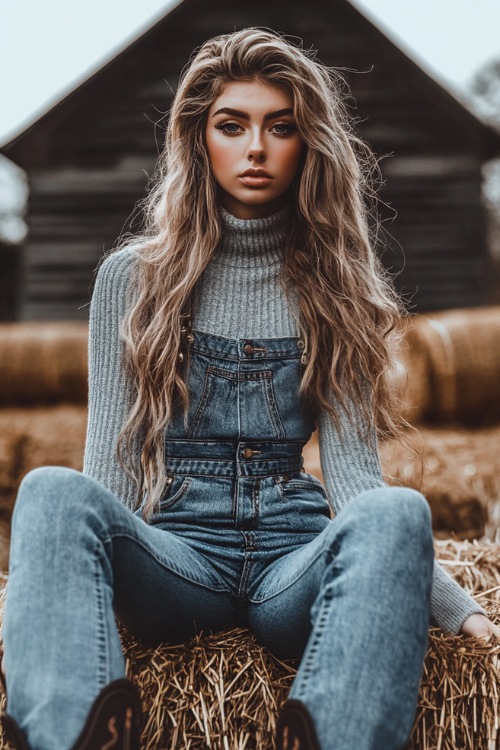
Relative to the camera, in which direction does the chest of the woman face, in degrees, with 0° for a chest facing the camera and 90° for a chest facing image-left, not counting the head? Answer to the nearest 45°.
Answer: approximately 0°

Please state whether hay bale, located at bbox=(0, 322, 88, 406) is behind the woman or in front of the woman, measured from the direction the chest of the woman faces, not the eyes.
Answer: behind

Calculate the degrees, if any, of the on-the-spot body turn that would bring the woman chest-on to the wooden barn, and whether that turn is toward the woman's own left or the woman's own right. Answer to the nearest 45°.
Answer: approximately 180°

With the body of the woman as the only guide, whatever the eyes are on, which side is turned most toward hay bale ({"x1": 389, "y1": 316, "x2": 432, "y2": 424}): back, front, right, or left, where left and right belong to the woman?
back

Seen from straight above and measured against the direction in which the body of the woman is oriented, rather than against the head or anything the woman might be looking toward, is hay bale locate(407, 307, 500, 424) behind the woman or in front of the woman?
behind
